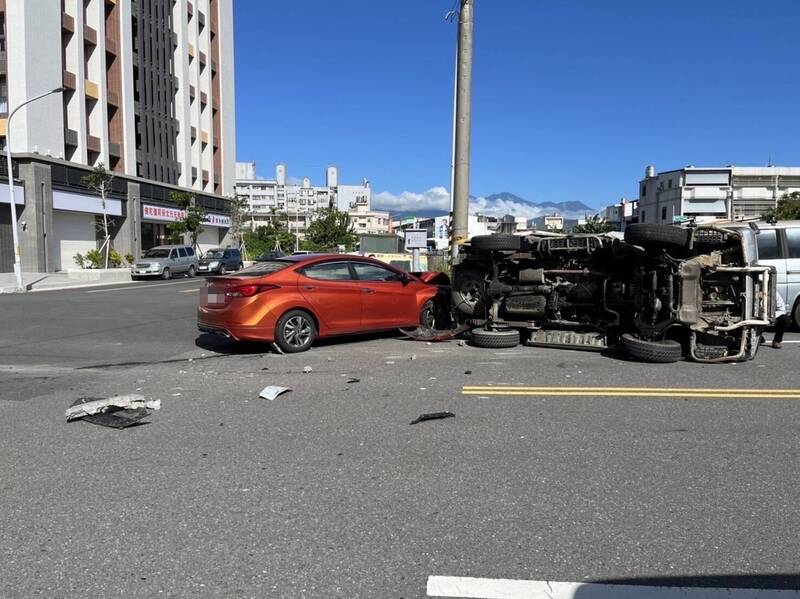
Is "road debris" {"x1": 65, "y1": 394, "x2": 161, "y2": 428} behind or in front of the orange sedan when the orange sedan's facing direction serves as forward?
behind

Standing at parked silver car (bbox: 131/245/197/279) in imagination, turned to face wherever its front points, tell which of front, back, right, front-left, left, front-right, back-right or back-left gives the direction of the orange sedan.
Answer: front-left

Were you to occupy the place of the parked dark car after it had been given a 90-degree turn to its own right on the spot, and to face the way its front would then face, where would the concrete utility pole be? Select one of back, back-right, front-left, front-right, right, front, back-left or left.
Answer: back-left

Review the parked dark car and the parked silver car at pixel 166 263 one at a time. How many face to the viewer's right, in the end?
0

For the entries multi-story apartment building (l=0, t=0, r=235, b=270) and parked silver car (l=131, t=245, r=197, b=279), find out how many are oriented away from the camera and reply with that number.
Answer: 0

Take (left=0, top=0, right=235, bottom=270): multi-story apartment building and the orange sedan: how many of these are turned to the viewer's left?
0

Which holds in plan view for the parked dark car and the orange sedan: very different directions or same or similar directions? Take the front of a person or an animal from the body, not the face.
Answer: very different directions

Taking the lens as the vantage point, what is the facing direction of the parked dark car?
facing the viewer and to the left of the viewer

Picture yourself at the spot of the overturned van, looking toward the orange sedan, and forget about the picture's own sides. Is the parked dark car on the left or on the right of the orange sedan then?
right

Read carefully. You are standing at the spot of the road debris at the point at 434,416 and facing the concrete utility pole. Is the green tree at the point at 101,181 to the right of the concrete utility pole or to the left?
left

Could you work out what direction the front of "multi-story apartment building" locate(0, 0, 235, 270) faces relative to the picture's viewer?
facing the viewer and to the right of the viewer

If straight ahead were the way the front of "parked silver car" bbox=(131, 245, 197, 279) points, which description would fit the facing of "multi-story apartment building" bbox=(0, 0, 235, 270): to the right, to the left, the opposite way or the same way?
to the left

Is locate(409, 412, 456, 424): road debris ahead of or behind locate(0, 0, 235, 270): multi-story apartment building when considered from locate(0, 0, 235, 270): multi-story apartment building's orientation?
ahead

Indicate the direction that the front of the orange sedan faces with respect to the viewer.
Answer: facing away from the viewer and to the right of the viewer

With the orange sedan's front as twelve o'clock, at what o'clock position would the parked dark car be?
The parked dark car is roughly at 10 o'clock from the orange sedan.

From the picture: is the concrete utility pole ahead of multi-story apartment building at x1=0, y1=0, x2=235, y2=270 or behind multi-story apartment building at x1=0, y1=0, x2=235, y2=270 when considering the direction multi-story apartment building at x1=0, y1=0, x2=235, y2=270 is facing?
ahead
